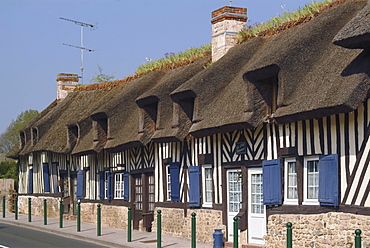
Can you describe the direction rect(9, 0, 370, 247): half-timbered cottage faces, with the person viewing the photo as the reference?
facing the viewer and to the left of the viewer
